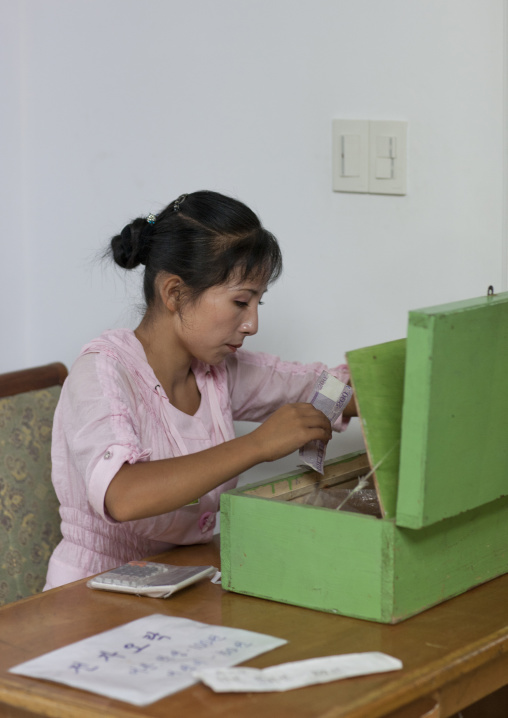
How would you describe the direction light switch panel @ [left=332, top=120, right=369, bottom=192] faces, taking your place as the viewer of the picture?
facing the viewer

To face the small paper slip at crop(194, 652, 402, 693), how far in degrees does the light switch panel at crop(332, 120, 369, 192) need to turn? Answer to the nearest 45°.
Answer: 0° — it already faces it

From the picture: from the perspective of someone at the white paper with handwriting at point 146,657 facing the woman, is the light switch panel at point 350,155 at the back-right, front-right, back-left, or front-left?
front-right

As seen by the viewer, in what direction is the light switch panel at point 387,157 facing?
toward the camera

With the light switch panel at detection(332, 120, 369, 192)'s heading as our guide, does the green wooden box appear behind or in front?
in front

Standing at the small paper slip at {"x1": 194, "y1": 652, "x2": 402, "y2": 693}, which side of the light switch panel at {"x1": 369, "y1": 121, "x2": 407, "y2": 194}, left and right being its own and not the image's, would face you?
front

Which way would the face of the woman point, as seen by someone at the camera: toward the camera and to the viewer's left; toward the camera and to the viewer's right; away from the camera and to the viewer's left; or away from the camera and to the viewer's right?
toward the camera and to the viewer's right

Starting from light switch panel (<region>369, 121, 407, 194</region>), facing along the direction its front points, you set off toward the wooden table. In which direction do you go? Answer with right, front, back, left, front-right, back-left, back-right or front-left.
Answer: front

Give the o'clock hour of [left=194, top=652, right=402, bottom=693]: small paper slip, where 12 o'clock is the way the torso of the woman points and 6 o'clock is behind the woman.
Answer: The small paper slip is roughly at 1 o'clock from the woman.
